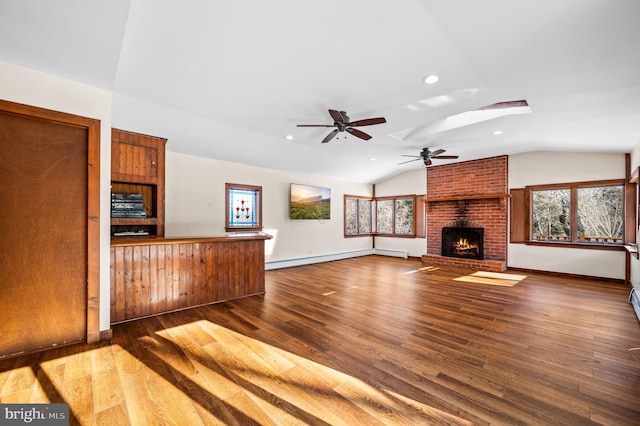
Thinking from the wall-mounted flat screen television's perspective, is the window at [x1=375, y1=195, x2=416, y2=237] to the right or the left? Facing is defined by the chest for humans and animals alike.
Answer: on its left

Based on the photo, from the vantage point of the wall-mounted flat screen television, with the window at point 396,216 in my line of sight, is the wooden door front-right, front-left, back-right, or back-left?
back-right

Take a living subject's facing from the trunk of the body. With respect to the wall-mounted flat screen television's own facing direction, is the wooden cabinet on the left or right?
on its right

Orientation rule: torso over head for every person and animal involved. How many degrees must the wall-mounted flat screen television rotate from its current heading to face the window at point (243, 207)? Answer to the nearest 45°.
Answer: approximately 90° to its right

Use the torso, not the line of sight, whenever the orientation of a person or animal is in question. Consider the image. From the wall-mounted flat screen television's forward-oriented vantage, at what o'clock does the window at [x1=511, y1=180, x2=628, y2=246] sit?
The window is roughly at 11 o'clock from the wall-mounted flat screen television.

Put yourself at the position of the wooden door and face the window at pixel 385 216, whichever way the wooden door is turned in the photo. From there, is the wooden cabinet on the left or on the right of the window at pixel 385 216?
left

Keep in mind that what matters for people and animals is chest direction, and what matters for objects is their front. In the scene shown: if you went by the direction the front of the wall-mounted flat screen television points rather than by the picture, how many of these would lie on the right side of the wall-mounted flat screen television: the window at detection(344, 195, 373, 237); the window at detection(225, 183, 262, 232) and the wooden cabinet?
2

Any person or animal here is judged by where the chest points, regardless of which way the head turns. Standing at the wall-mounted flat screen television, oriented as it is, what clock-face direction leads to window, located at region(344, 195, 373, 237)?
The window is roughly at 9 o'clock from the wall-mounted flat screen television.

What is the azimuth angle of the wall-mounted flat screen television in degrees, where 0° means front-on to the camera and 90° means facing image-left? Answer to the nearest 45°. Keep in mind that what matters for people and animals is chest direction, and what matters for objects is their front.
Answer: approximately 315°

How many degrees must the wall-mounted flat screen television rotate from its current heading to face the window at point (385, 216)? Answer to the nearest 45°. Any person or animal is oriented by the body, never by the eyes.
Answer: approximately 90° to its left

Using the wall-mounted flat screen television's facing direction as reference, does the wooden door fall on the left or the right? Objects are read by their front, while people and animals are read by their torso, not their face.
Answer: on its right

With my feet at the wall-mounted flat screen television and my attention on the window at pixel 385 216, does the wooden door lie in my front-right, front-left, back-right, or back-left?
back-right
